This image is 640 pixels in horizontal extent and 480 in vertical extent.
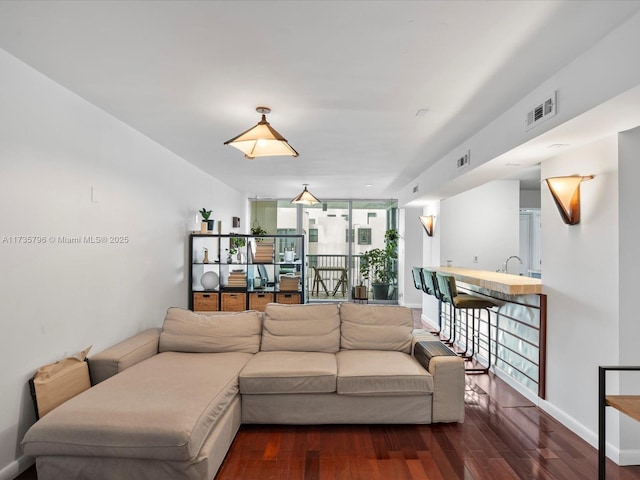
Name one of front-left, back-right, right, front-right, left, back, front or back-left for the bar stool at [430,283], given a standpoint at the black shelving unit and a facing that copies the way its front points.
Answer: left

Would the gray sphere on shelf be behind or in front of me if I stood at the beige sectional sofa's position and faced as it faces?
behind

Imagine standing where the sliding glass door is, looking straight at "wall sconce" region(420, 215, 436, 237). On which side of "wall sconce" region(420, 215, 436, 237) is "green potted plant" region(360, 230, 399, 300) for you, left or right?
left

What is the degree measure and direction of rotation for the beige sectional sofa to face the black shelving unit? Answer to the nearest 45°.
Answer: approximately 180°

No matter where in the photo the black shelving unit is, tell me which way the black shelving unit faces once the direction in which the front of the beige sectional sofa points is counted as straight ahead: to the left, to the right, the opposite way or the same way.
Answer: the same way

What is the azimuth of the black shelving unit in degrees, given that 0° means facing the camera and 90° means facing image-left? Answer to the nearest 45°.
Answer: approximately 0°

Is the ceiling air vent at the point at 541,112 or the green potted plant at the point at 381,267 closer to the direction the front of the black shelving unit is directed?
the ceiling air vent

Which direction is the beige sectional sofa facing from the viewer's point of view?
toward the camera

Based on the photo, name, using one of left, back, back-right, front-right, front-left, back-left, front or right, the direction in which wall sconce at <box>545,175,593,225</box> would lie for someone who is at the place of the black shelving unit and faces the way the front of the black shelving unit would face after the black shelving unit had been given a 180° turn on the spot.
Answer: back-right

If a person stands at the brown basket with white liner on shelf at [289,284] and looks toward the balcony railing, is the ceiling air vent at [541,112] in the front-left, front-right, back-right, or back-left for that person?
back-right

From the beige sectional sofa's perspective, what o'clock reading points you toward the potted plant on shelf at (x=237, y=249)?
The potted plant on shelf is roughly at 6 o'clock from the beige sectional sofa.

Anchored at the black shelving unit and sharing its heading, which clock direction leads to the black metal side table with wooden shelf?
The black metal side table with wooden shelf is roughly at 11 o'clock from the black shelving unit.

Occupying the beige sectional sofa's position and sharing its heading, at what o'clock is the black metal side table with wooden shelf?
The black metal side table with wooden shelf is roughly at 10 o'clock from the beige sectional sofa.
